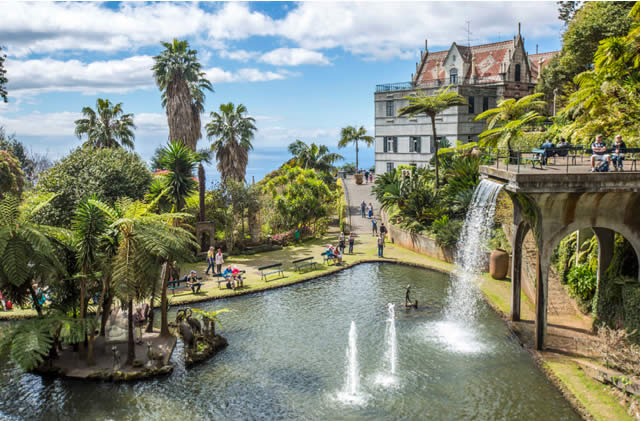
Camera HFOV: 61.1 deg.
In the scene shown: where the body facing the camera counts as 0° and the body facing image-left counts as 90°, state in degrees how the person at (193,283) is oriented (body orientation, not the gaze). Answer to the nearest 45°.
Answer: approximately 315°

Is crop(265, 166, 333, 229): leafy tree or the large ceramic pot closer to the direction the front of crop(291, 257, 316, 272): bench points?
the large ceramic pot

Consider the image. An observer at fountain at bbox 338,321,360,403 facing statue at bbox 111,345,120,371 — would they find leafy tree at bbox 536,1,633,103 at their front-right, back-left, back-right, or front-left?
back-right
